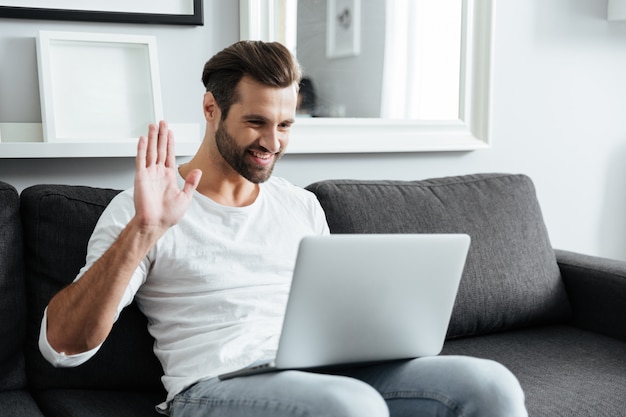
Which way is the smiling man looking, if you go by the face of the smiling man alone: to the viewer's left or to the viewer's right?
to the viewer's right

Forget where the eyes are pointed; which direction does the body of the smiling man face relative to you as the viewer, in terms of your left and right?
facing the viewer and to the right of the viewer

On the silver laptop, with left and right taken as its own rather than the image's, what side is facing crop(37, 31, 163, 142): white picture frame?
front

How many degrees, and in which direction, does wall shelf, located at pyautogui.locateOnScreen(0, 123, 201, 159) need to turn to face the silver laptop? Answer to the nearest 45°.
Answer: approximately 45° to its left

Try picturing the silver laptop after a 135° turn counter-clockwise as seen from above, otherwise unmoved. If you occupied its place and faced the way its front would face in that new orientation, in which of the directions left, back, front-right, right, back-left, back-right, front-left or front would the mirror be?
back

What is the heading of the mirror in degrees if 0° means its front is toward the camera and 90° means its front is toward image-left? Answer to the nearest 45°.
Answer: approximately 0°

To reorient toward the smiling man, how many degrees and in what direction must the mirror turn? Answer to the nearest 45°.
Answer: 0° — it already faces them

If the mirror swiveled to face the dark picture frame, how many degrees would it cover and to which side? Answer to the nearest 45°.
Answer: approximately 45° to its right

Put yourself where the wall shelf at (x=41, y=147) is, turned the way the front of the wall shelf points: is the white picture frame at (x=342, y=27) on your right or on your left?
on your left

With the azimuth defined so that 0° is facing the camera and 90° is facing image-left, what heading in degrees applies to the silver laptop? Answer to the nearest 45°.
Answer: approximately 135°

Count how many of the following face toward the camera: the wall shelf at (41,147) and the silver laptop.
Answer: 1

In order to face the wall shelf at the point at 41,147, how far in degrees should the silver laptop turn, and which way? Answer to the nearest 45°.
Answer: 0° — it already faces it
